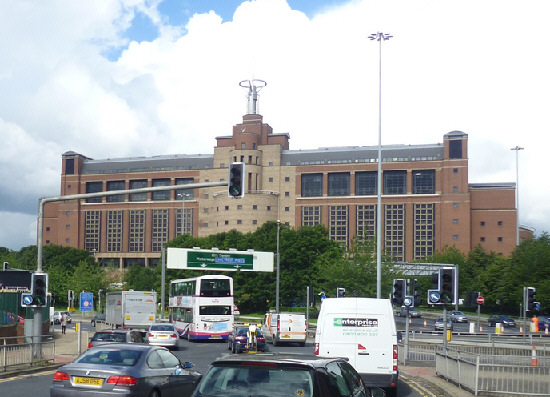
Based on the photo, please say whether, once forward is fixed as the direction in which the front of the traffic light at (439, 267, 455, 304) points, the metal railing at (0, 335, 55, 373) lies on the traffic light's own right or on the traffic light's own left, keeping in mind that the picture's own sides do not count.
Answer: on the traffic light's own right

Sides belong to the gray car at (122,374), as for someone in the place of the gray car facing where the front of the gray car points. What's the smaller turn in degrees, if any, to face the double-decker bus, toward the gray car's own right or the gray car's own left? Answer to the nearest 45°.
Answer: approximately 45° to the gray car's own left

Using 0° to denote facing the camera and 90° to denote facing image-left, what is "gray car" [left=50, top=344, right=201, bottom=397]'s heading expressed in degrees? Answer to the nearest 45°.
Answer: approximately 225°

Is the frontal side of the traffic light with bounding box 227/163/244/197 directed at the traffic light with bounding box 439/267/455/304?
no

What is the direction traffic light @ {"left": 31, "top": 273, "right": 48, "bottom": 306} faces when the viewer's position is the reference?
facing the viewer

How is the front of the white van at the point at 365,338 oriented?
away from the camera

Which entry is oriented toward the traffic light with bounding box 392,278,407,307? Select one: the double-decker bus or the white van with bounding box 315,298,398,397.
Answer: the white van

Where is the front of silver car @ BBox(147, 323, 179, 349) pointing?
away from the camera

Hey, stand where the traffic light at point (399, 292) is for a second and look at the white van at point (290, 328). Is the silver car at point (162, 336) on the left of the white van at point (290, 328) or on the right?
left

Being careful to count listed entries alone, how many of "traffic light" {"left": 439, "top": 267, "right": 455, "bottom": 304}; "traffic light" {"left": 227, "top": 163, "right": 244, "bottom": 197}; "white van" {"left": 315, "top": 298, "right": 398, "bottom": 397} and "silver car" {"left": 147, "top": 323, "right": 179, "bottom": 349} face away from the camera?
2

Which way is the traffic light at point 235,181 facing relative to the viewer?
toward the camera

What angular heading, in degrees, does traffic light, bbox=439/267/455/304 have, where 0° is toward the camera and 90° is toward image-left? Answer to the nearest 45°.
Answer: approximately 0°

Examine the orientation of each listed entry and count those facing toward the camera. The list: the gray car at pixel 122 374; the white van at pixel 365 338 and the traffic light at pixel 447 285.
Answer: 1

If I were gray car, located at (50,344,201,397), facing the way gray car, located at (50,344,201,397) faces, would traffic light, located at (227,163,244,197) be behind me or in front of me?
in front

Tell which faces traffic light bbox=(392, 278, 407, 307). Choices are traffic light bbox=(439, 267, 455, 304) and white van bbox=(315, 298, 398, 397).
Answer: the white van

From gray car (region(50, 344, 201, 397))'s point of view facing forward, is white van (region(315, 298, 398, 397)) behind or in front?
in front

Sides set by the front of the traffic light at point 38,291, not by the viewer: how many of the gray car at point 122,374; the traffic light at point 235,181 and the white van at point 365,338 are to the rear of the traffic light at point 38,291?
0
